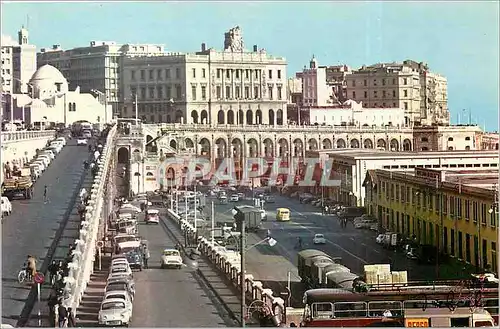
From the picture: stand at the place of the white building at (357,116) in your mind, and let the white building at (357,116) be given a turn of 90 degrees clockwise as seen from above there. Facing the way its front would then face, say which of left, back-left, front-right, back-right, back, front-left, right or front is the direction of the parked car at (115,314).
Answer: left

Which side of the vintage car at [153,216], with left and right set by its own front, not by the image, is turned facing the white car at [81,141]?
front

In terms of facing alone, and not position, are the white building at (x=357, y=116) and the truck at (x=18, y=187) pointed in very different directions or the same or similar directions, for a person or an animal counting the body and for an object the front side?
same or similar directions

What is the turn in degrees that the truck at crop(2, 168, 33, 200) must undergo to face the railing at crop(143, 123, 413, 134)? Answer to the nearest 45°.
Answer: approximately 180°

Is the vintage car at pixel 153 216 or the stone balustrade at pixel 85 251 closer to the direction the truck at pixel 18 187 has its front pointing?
the stone balustrade

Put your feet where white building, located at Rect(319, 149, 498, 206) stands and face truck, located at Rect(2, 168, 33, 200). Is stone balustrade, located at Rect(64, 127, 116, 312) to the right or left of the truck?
left

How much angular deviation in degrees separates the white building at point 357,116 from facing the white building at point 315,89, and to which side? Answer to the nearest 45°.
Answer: approximately 135° to its right

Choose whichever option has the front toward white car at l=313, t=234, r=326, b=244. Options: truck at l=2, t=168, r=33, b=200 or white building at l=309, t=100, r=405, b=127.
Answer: the white building

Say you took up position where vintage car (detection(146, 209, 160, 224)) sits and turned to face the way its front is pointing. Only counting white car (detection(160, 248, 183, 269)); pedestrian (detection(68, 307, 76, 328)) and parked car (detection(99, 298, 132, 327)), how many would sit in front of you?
3

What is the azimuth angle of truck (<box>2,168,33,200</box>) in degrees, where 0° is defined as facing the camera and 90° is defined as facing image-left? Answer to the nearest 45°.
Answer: approximately 45°

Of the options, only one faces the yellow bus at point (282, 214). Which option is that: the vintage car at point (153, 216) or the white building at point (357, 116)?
the white building

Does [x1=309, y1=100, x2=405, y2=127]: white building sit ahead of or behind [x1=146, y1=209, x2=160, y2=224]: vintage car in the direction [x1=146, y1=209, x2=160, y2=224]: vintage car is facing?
behind

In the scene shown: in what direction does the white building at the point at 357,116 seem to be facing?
toward the camera

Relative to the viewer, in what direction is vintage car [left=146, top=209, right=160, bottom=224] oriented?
toward the camera

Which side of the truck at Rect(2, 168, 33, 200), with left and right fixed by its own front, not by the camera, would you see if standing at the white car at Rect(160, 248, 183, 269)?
left

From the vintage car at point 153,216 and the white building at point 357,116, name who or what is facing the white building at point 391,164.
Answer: the white building at point 357,116

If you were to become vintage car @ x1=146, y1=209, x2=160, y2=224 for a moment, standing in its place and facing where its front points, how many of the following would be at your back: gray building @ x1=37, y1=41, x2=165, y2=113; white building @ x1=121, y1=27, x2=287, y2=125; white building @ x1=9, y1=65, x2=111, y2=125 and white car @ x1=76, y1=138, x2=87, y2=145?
4
